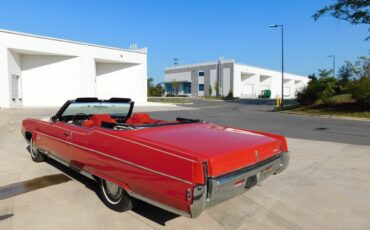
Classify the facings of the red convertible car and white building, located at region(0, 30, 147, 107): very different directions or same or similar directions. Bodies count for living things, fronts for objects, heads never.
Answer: very different directions

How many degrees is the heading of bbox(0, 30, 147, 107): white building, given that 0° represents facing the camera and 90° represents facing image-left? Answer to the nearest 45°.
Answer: approximately 315°

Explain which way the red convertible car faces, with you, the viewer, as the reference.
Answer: facing away from the viewer and to the left of the viewer

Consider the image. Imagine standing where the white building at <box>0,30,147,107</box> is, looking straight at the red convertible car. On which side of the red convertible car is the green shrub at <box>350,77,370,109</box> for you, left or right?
left

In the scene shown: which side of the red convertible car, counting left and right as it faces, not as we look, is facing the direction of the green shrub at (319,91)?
right

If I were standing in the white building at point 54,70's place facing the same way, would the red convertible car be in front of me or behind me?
in front

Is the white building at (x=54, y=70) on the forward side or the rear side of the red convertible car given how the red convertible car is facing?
on the forward side

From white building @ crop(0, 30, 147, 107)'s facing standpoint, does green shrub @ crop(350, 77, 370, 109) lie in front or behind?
in front

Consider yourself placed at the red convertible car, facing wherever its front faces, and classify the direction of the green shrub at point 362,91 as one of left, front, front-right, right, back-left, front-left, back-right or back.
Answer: right

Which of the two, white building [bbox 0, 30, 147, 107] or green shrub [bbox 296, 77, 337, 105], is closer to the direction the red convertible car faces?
the white building
